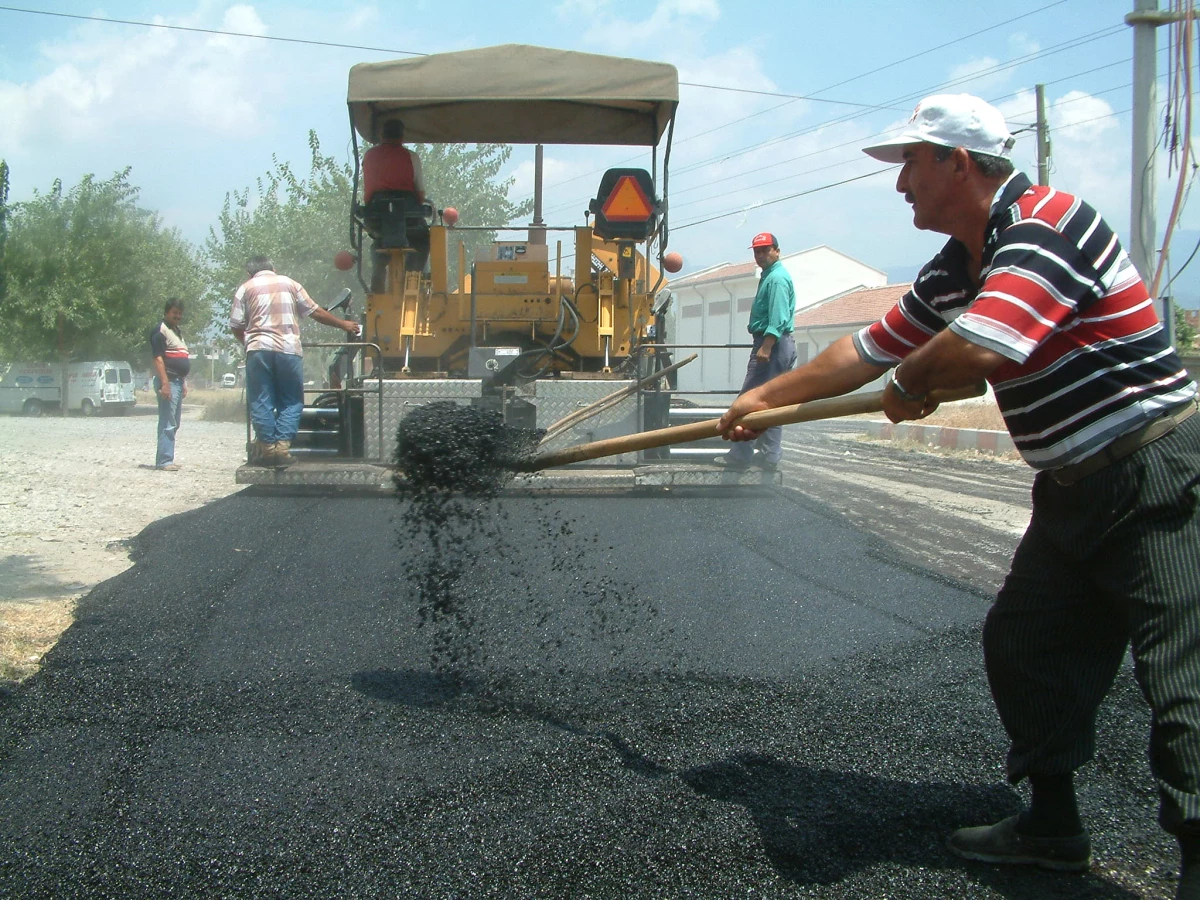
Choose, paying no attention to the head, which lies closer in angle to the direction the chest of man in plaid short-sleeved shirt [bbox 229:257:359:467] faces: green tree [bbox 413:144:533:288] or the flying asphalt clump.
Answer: the green tree

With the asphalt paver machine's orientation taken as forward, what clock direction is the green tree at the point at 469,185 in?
The green tree is roughly at 12 o'clock from the asphalt paver machine.

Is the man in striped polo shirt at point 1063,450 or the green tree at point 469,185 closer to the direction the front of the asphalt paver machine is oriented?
the green tree

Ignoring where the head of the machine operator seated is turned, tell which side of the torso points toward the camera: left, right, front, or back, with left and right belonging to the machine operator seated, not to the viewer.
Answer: back

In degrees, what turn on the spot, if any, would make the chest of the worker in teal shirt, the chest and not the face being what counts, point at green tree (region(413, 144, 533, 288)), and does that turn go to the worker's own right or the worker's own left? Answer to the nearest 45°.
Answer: approximately 90° to the worker's own right

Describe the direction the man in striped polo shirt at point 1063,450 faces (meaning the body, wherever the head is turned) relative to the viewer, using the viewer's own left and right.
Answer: facing to the left of the viewer

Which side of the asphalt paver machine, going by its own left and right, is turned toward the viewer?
back

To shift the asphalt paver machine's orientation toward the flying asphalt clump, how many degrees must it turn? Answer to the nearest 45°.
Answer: approximately 180°

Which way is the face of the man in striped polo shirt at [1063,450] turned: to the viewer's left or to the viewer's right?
to the viewer's left

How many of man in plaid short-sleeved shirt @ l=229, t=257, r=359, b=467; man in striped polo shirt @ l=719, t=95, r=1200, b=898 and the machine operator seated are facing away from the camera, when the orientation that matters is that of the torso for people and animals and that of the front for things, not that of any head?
2

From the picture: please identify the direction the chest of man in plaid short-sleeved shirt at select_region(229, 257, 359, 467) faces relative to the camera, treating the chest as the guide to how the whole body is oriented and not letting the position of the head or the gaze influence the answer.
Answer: away from the camera
